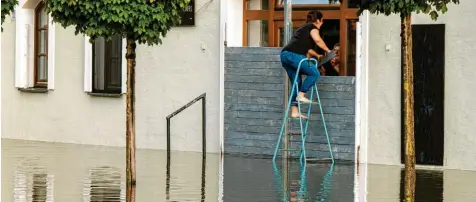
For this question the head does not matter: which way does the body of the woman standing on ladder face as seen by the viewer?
to the viewer's right

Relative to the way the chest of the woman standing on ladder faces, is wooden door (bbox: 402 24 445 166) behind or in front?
in front

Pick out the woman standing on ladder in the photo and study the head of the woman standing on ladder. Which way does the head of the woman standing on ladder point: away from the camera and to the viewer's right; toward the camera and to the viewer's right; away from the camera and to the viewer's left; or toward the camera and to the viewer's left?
away from the camera and to the viewer's right
